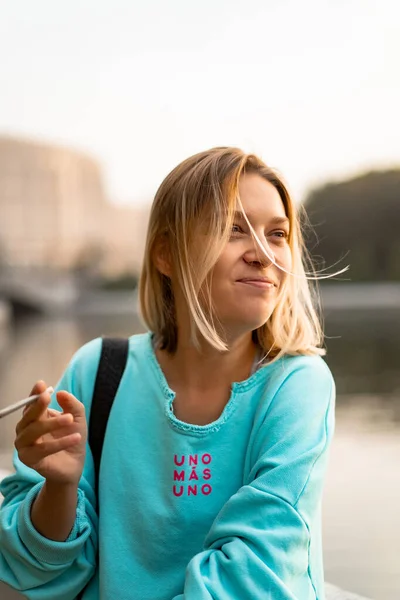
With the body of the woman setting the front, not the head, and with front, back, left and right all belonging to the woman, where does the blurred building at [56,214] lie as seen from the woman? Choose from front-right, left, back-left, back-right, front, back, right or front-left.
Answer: back

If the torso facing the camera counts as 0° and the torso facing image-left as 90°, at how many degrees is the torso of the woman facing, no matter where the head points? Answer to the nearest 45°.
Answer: approximately 0°

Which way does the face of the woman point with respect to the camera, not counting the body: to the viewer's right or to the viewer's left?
to the viewer's right
